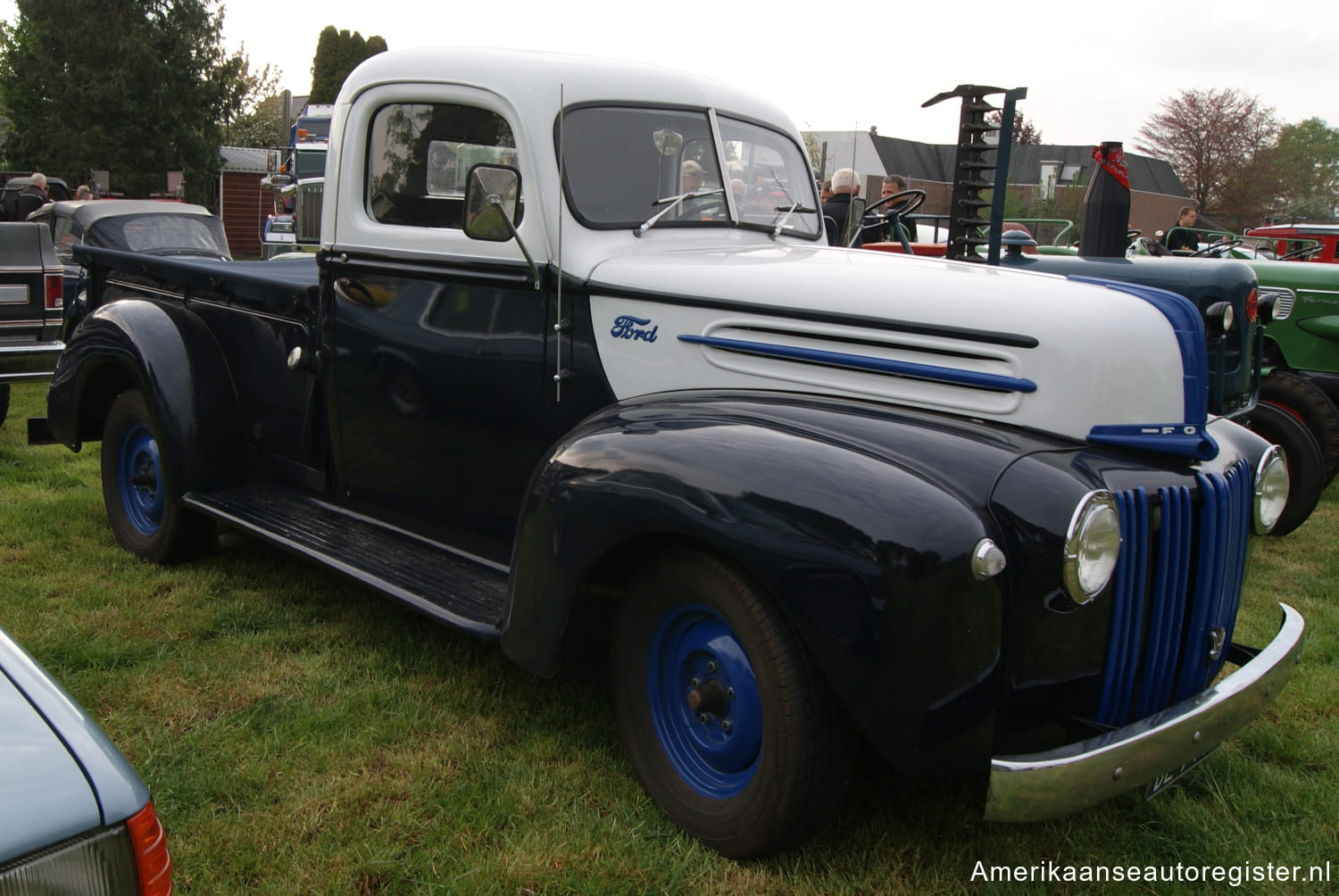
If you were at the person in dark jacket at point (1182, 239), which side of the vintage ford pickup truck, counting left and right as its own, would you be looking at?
left

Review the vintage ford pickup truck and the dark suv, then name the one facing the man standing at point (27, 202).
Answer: the dark suv

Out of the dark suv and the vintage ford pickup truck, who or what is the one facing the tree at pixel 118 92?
the dark suv

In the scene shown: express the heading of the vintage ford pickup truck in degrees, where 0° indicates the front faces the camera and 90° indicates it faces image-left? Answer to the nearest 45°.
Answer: approximately 315°

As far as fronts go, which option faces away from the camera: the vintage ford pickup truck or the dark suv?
the dark suv

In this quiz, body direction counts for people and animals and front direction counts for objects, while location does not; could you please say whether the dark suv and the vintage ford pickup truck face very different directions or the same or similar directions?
very different directions

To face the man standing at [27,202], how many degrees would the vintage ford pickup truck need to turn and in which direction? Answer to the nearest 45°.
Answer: approximately 180°

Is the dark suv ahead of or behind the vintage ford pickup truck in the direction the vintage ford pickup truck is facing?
behind

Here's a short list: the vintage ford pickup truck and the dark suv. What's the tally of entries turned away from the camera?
1

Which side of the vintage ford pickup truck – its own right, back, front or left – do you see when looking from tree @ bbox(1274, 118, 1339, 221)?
left

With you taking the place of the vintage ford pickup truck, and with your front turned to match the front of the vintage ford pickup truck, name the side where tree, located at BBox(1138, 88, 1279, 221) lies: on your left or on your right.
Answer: on your left

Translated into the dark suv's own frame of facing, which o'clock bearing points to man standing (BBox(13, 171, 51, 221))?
The man standing is roughly at 12 o'clock from the dark suv.

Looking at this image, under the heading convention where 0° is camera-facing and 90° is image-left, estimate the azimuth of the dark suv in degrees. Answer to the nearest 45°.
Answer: approximately 180°
